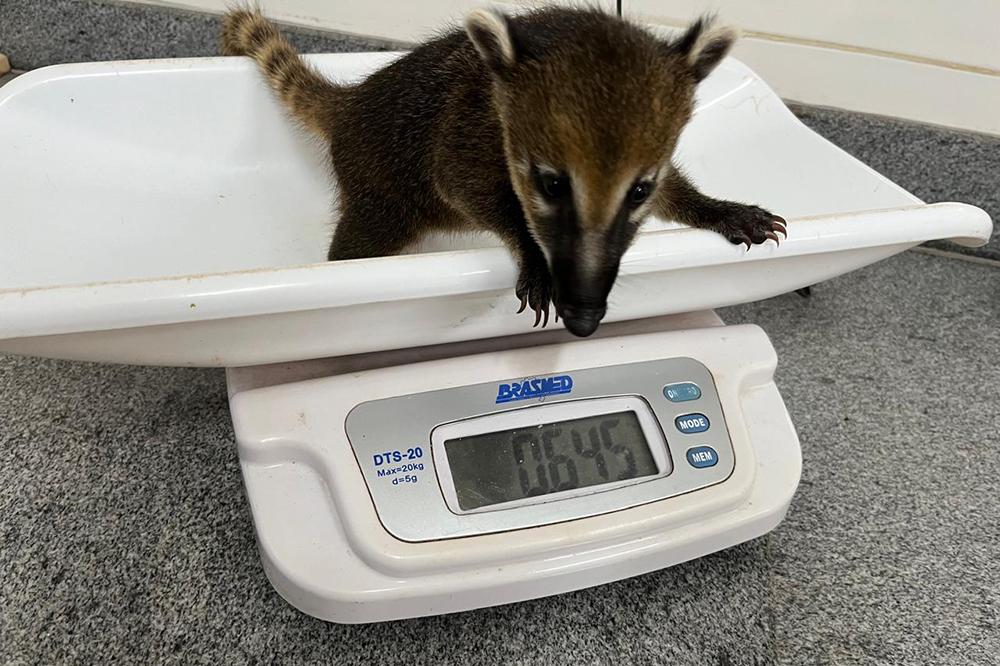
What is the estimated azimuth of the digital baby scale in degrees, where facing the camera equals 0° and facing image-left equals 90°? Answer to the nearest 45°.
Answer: approximately 0°

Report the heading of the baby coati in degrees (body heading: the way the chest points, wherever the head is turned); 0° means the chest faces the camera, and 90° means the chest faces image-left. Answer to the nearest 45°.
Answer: approximately 315°
